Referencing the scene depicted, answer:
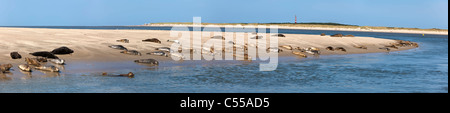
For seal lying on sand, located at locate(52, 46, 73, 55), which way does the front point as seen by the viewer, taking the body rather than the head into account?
to the viewer's right
